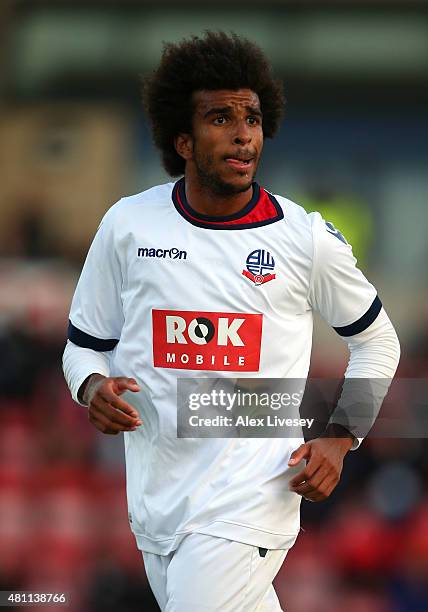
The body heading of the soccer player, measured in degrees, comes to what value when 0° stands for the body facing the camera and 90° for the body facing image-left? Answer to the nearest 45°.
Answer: approximately 0°
